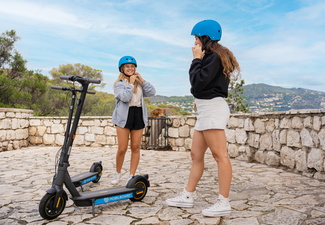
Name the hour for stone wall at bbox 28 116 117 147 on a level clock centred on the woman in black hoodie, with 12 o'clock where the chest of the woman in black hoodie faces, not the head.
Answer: The stone wall is roughly at 2 o'clock from the woman in black hoodie.

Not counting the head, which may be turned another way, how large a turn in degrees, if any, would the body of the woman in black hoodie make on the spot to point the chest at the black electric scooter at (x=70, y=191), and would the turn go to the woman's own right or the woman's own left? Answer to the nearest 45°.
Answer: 0° — they already face it

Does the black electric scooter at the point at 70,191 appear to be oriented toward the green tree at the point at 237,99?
no

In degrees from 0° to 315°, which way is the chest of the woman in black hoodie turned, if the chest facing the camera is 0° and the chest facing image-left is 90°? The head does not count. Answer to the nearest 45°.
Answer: approximately 90°

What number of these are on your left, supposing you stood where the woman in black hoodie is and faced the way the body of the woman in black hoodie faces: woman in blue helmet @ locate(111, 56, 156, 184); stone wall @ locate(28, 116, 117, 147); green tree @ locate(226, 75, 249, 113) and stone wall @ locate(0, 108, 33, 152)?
0

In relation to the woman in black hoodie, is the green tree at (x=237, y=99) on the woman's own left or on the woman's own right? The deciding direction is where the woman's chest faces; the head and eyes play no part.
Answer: on the woman's own right

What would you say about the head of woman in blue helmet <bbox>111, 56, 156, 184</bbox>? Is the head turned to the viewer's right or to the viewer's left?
to the viewer's right

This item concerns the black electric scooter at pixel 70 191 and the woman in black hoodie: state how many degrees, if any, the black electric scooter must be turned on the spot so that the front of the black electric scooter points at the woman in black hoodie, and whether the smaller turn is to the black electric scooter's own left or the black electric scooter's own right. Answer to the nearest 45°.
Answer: approximately 135° to the black electric scooter's own left

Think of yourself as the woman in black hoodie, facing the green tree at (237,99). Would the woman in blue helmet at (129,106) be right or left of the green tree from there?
left

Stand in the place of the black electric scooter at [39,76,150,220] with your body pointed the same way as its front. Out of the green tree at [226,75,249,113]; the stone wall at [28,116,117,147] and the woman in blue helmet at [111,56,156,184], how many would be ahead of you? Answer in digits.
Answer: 0

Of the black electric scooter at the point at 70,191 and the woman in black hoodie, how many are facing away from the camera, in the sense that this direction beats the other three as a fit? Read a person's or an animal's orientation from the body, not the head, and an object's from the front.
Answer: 0

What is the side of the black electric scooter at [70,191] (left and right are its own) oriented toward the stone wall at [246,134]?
back

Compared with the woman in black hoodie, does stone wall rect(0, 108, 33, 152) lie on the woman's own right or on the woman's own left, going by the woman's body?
on the woman's own right

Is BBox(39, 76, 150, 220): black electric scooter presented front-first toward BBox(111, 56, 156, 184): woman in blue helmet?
no

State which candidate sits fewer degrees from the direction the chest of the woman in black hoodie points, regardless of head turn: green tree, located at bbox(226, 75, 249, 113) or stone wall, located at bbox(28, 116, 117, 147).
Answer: the stone wall

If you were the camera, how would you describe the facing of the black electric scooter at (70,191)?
facing the viewer and to the left of the viewer

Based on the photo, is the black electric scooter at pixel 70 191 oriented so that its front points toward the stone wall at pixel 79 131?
no
